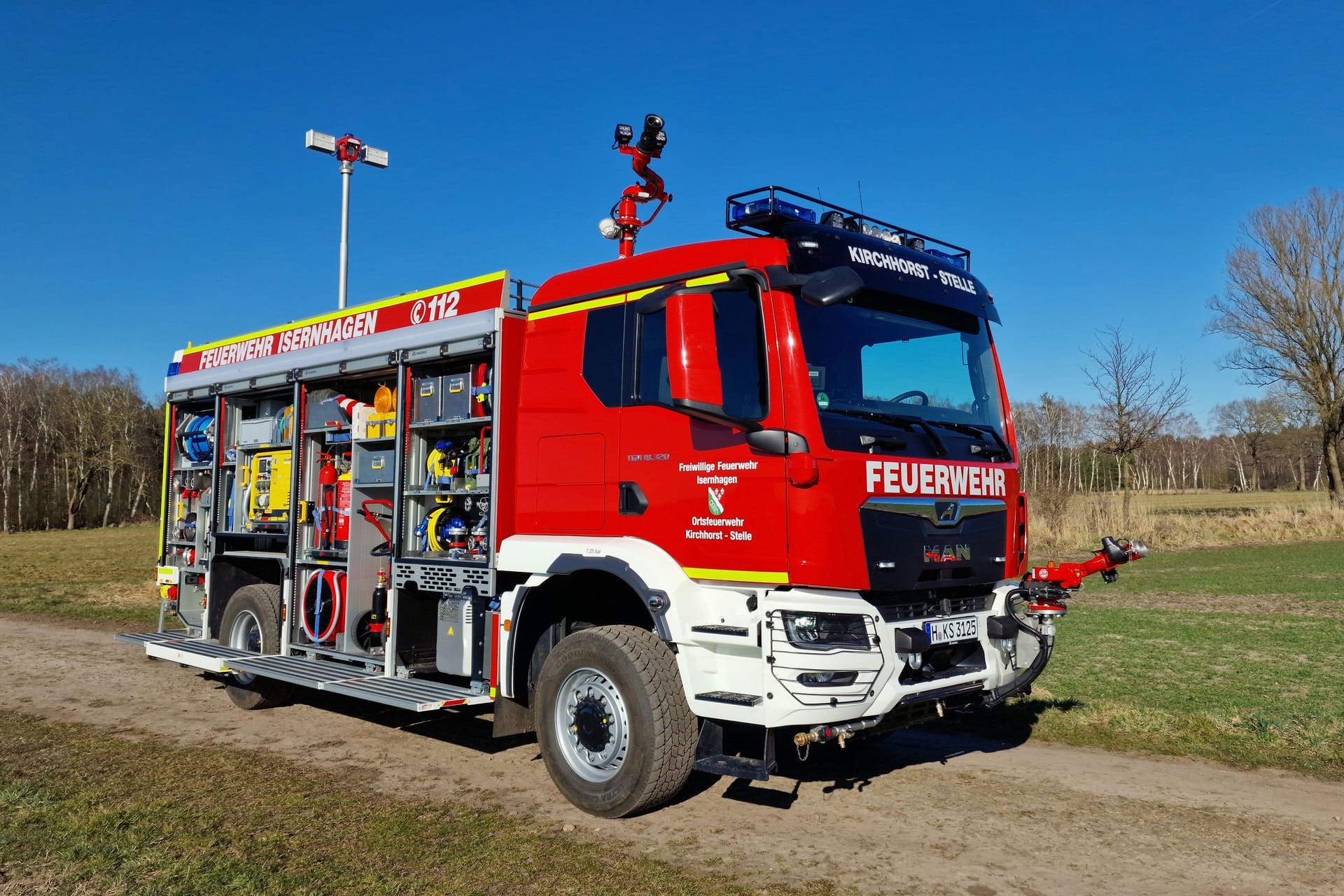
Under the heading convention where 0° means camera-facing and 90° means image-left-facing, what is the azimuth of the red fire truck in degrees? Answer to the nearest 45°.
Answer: approximately 315°
